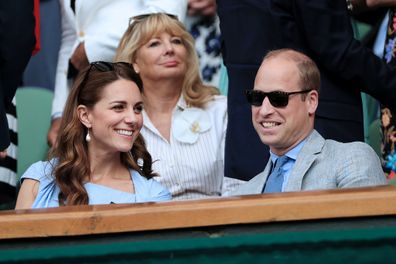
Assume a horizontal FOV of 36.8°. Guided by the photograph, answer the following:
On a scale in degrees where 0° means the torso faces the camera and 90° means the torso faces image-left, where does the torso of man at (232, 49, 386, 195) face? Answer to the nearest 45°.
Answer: approximately 45°

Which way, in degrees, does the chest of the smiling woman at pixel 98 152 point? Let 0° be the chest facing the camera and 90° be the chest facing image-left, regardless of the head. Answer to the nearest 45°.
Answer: approximately 315°

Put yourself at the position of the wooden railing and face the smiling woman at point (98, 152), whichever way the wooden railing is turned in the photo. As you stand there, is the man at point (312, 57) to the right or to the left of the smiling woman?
right

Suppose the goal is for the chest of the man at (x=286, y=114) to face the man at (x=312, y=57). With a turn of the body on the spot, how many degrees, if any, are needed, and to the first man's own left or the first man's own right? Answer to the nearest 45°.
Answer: approximately 135° to the first man's own right

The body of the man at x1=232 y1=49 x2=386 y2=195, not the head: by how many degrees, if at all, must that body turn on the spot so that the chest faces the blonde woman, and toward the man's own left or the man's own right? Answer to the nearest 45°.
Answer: approximately 90° to the man's own right

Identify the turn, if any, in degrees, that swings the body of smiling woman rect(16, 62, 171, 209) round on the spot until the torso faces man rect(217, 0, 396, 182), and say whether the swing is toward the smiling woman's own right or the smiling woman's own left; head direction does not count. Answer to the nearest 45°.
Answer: approximately 45° to the smiling woman's own left
